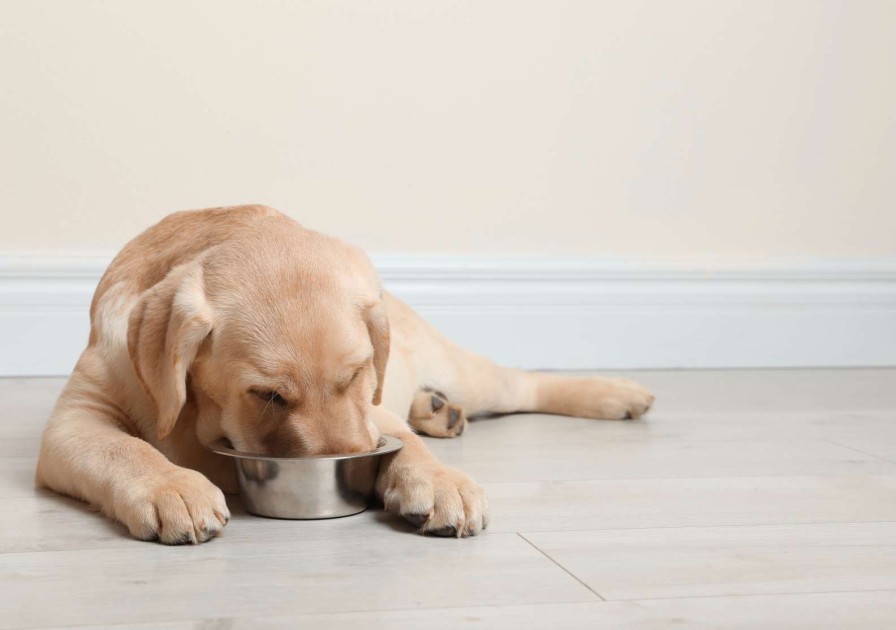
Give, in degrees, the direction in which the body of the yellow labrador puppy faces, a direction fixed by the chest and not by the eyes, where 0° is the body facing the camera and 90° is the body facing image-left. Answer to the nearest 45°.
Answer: approximately 0°
